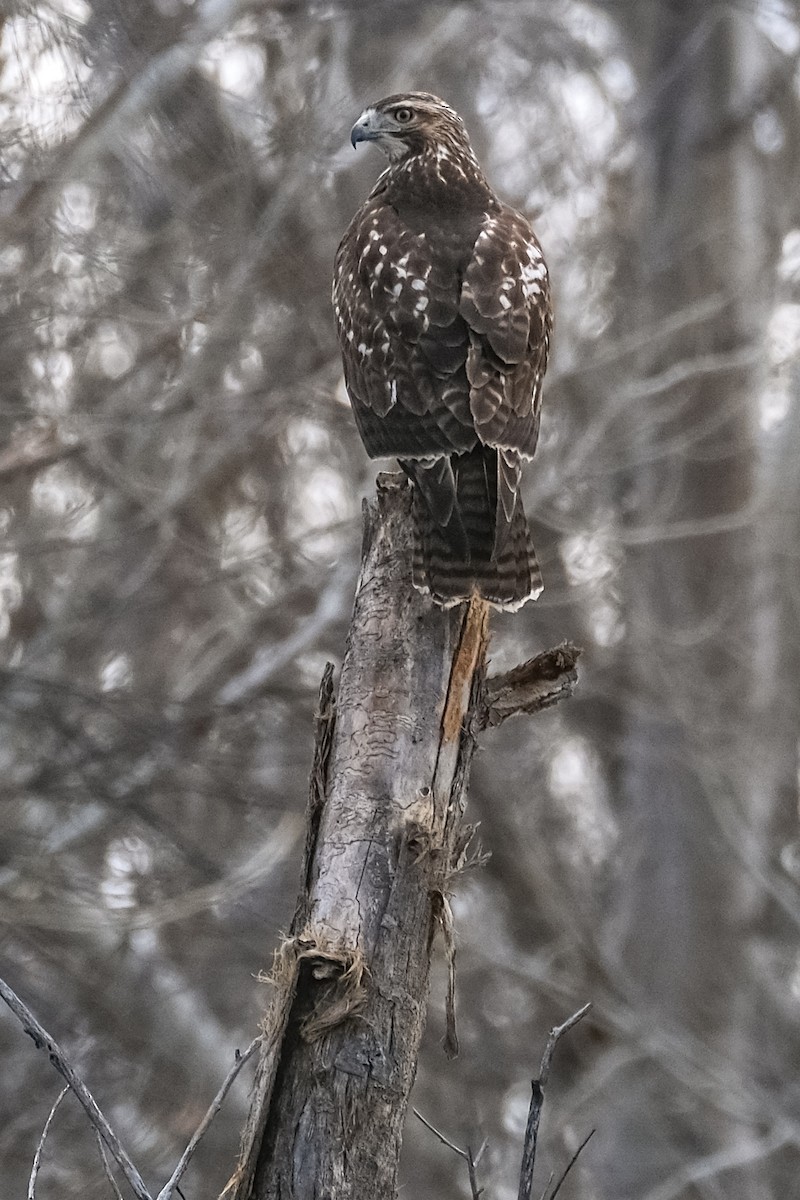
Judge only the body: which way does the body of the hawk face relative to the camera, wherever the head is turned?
away from the camera
